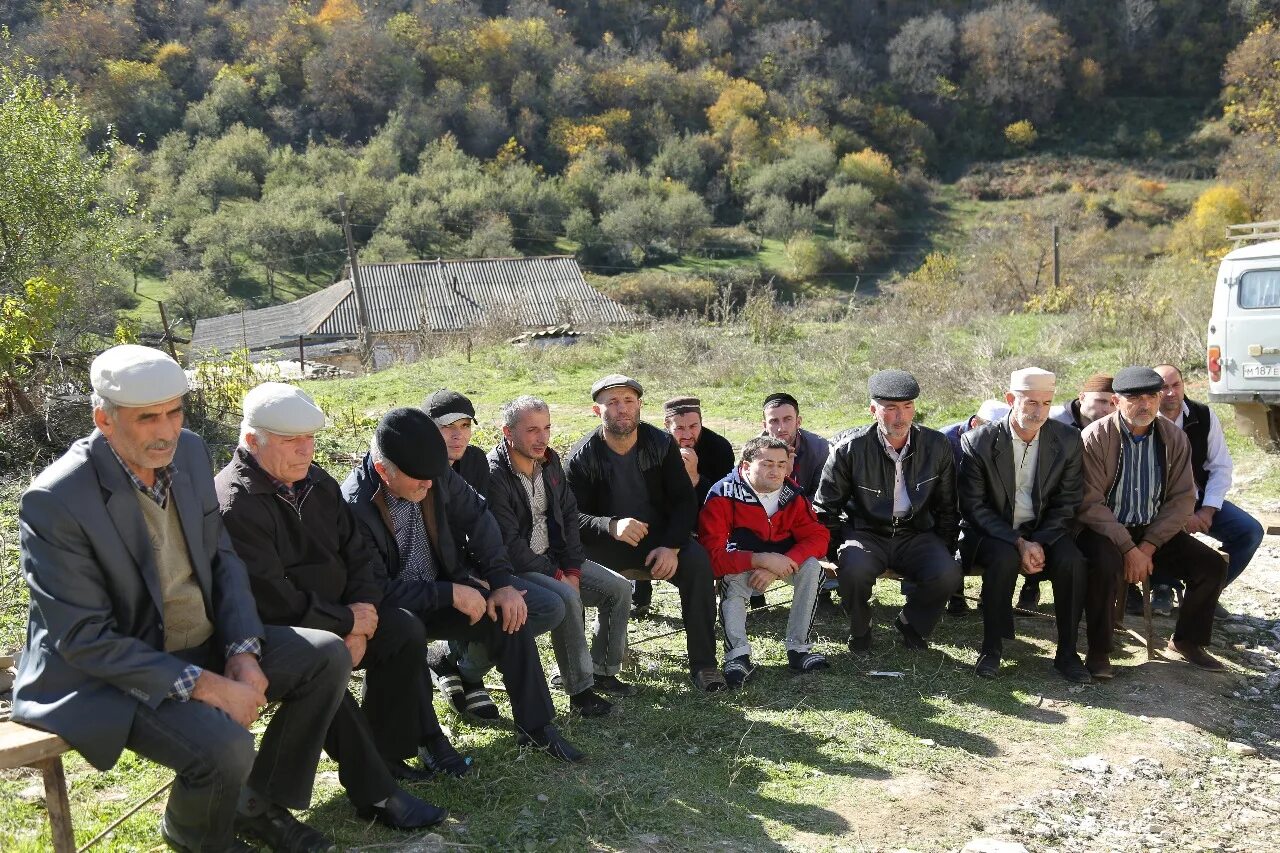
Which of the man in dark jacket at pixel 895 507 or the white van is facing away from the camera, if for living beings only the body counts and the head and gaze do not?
the white van

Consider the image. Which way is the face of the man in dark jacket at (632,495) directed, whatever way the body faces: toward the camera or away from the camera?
toward the camera

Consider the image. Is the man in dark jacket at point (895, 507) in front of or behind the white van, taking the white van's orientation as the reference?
behind

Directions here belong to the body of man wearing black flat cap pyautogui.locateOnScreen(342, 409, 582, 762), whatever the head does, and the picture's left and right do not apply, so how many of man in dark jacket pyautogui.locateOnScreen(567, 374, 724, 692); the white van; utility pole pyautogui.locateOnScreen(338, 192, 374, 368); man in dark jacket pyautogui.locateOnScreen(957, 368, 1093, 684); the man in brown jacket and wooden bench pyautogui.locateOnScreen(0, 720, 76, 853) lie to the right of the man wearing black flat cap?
1

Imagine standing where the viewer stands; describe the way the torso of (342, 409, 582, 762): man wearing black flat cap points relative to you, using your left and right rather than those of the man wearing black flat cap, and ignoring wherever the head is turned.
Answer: facing the viewer and to the right of the viewer

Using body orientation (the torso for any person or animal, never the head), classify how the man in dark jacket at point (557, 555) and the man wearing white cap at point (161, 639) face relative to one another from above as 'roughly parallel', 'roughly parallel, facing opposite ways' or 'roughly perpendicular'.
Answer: roughly parallel

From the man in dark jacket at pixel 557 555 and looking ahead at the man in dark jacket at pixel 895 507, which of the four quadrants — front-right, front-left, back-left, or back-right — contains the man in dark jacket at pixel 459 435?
back-left

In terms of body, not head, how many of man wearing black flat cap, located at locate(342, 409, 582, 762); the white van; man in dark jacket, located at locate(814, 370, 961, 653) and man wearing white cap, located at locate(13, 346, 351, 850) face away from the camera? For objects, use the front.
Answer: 1

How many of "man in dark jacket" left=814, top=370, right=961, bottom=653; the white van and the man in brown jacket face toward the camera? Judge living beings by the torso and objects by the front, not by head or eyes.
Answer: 2

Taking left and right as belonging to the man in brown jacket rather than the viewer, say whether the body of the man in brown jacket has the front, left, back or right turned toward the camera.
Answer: front

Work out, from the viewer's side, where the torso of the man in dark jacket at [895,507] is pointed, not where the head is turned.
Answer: toward the camera

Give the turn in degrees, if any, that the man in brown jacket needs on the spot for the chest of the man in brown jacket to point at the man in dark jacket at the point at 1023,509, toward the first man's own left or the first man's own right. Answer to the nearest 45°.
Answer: approximately 45° to the first man's own right

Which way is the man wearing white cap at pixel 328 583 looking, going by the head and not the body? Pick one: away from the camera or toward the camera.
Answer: toward the camera

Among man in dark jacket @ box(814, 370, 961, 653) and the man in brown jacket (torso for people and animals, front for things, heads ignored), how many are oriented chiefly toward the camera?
2

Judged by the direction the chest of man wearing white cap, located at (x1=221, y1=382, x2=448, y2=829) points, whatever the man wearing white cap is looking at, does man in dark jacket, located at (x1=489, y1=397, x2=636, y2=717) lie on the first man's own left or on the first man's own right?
on the first man's own left

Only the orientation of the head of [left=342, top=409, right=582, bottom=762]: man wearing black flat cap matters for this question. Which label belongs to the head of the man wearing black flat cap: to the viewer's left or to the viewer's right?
to the viewer's right

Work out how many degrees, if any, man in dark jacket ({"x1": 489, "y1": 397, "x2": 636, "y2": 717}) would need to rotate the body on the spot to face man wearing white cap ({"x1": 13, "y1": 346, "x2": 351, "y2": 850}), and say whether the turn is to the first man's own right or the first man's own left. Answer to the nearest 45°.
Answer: approximately 90° to the first man's own right

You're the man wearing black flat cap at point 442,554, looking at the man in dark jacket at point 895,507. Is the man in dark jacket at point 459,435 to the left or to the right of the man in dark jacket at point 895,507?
left

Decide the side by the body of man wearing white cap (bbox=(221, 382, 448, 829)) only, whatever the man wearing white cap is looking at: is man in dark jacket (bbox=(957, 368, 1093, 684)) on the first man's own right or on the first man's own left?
on the first man's own left
